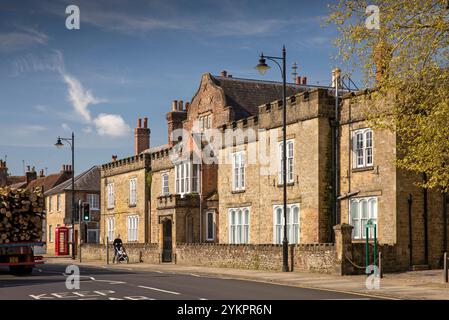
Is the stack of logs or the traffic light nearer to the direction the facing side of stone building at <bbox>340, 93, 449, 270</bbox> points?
the stack of logs

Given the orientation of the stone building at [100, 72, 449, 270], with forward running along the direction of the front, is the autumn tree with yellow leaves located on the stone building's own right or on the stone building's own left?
on the stone building's own left

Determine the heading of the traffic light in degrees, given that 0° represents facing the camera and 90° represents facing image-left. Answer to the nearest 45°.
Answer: approximately 0°

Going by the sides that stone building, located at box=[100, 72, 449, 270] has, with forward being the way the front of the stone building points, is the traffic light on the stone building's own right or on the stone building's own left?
on the stone building's own right

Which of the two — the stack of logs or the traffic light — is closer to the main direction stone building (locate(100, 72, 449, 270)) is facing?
the stack of logs

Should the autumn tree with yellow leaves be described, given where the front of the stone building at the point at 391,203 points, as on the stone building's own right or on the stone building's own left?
on the stone building's own left
